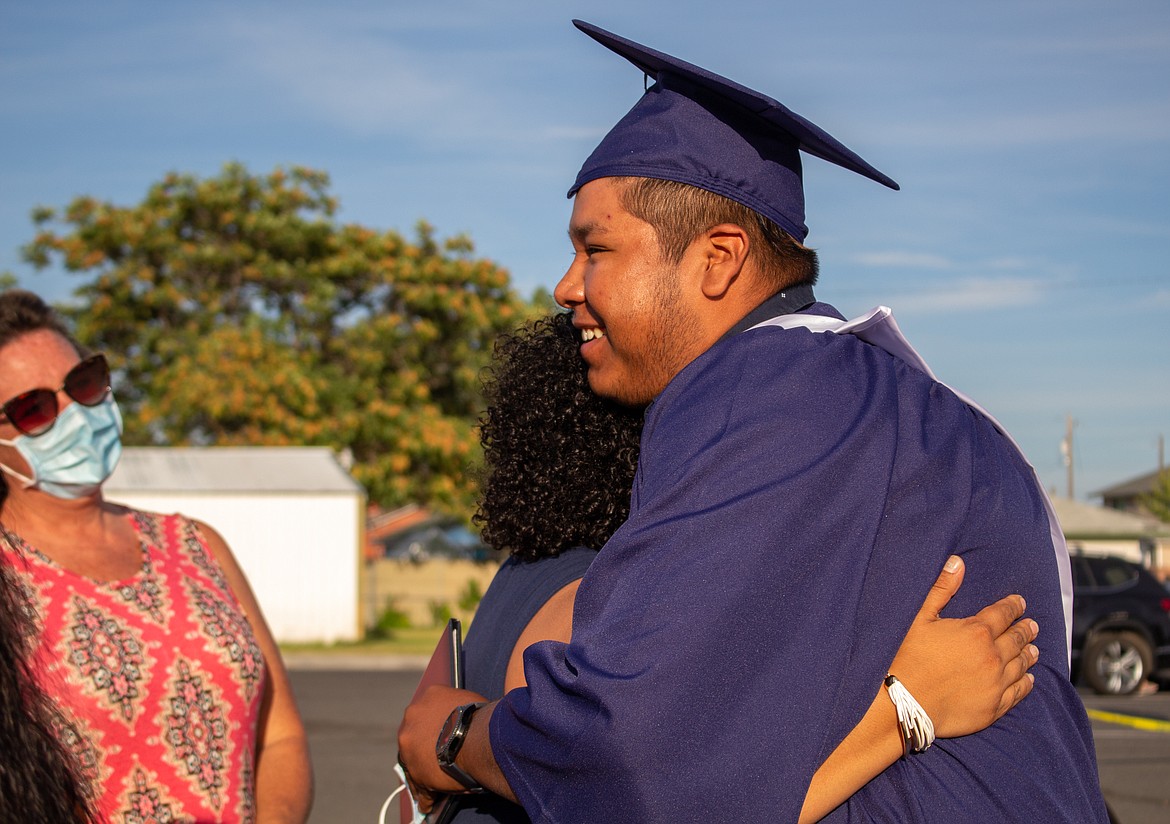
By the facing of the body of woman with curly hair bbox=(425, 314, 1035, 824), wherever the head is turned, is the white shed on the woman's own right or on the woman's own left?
on the woman's own left

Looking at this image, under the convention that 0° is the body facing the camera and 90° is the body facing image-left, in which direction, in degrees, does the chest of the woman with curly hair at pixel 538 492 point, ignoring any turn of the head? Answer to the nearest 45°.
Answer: approximately 225°

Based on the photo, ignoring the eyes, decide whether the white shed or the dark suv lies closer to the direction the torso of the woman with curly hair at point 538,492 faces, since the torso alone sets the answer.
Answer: the dark suv

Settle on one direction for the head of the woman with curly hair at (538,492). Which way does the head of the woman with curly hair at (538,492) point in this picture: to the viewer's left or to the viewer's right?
to the viewer's right

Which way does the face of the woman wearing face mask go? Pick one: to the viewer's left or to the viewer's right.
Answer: to the viewer's right

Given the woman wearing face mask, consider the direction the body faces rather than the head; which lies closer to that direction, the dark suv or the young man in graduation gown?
the young man in graduation gown

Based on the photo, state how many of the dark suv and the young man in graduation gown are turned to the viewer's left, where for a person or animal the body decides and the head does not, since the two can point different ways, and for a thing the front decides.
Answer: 2

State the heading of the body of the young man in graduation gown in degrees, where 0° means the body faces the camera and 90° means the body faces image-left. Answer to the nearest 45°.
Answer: approximately 90°
